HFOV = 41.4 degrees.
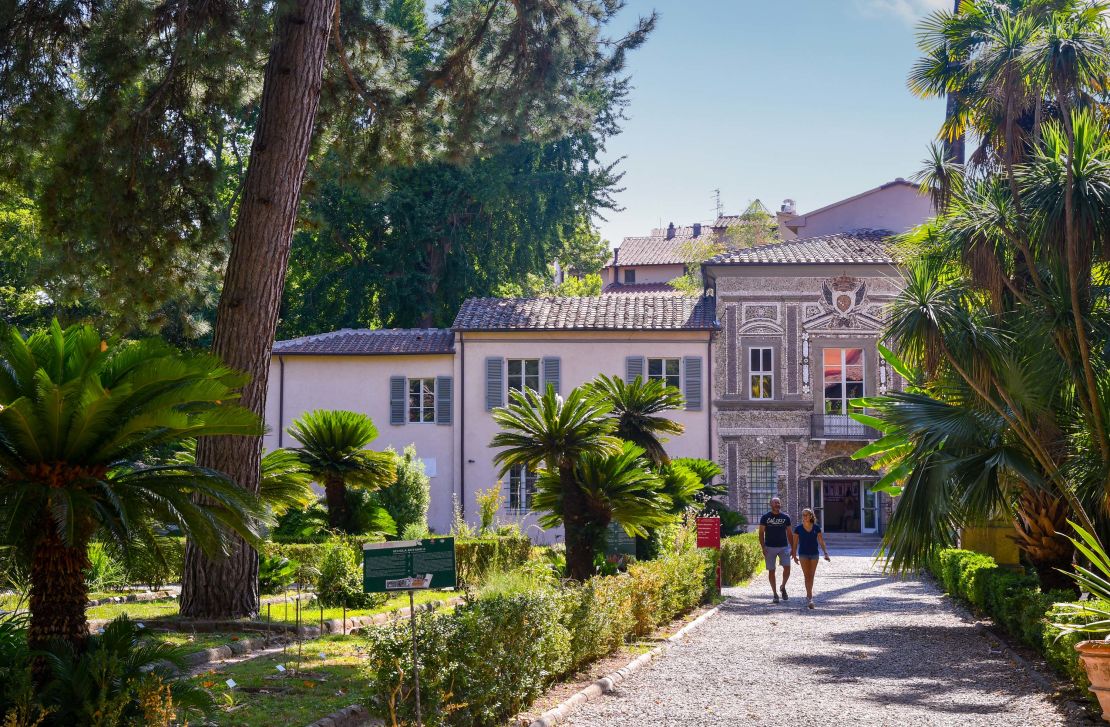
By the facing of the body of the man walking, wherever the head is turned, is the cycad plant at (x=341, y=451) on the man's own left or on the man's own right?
on the man's own right

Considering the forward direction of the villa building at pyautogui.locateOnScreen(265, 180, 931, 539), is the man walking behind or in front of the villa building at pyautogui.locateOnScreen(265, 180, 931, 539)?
in front

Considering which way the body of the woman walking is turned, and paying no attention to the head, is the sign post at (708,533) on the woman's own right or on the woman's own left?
on the woman's own right

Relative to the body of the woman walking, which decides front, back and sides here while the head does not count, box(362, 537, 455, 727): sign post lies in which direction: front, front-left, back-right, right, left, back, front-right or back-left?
front

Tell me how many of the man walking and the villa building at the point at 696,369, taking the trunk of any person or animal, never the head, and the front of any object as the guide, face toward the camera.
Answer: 2

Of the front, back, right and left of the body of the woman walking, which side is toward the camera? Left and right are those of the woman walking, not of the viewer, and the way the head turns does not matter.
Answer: front

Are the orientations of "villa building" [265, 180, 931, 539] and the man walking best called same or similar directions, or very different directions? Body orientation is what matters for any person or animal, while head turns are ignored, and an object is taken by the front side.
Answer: same or similar directions

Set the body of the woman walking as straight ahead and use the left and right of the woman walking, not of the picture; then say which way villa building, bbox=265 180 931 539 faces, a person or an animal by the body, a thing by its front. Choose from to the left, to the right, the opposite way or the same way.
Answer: the same way

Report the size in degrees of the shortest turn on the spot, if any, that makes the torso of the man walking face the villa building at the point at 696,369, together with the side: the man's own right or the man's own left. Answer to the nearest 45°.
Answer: approximately 180°

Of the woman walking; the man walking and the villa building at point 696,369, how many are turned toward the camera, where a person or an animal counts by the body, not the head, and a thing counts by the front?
3

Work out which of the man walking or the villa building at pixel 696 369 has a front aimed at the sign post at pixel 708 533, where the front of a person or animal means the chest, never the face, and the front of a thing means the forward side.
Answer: the villa building

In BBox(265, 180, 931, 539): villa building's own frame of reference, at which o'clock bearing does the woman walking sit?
The woman walking is roughly at 12 o'clock from the villa building.

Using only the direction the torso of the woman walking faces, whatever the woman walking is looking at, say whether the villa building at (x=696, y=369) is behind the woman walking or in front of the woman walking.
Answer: behind

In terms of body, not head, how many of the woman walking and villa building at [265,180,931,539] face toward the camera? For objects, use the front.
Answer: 2

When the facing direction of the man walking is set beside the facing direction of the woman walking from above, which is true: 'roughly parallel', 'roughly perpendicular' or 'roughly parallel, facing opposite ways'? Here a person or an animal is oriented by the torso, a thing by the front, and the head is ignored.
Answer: roughly parallel

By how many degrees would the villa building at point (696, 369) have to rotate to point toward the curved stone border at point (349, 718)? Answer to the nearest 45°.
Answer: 0° — it already faces it
